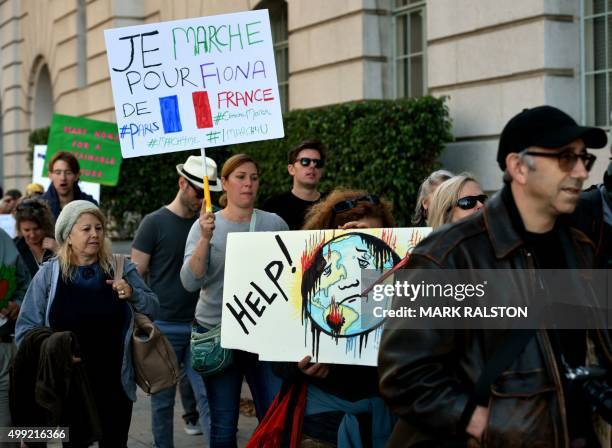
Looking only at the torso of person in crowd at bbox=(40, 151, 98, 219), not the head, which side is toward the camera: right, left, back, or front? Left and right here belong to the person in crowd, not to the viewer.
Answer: front

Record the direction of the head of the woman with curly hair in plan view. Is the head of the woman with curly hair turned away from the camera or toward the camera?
toward the camera

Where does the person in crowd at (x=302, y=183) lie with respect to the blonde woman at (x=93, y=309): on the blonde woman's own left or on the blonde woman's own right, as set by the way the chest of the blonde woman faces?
on the blonde woman's own left

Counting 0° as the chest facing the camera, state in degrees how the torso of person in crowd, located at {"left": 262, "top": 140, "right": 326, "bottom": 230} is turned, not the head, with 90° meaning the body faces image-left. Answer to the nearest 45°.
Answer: approximately 315°

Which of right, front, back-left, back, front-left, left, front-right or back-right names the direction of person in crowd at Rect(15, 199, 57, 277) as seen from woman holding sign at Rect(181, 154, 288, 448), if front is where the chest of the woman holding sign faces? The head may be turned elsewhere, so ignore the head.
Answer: back

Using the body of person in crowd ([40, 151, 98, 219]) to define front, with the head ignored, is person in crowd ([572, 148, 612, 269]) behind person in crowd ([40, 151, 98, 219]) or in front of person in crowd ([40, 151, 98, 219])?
in front

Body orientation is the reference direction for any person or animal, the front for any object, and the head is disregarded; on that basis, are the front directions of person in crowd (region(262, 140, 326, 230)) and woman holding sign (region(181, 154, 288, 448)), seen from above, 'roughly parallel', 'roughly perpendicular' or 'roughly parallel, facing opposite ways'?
roughly parallel

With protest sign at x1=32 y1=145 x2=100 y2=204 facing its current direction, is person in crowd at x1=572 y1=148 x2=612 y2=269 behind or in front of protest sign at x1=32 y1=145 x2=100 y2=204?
in front

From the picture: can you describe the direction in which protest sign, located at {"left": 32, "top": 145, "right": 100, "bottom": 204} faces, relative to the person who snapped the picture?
facing the viewer

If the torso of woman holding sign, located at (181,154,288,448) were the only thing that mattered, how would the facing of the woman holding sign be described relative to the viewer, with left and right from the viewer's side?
facing the viewer and to the right of the viewer
